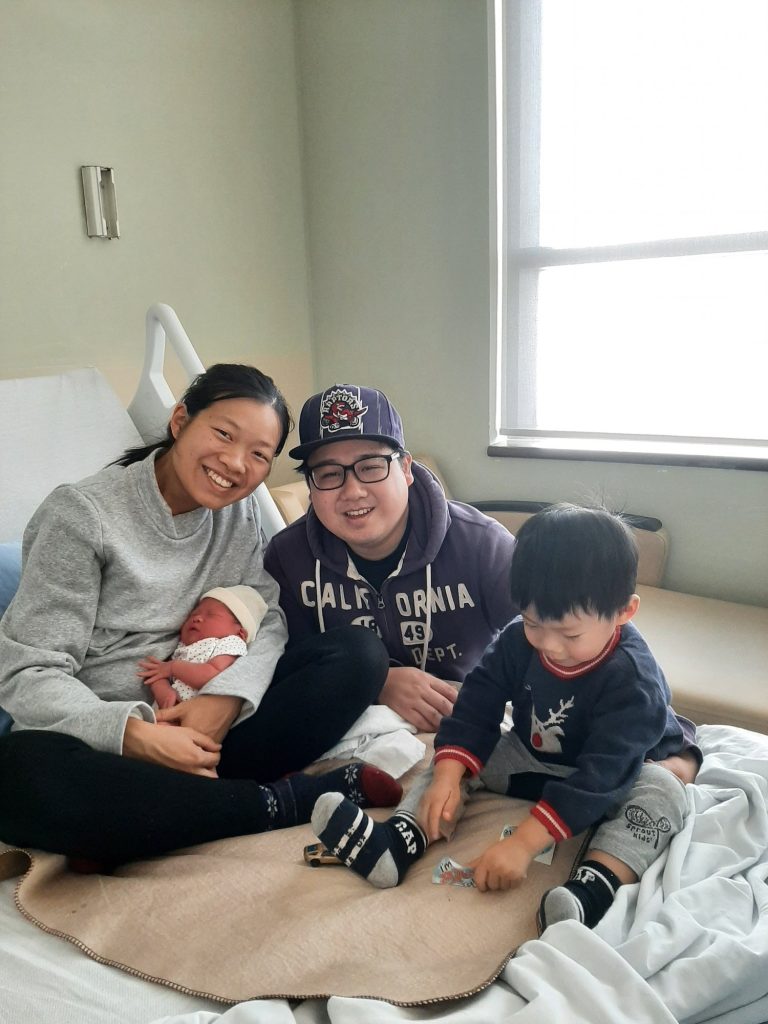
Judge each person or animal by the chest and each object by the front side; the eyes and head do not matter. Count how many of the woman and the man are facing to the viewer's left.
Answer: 0

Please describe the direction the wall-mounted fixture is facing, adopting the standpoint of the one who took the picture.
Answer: facing the viewer and to the right of the viewer

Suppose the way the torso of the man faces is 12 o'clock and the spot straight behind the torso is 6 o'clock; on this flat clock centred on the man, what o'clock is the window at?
The window is roughly at 7 o'clock from the man.

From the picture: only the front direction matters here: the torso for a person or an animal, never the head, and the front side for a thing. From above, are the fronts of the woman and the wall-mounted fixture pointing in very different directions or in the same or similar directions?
same or similar directions

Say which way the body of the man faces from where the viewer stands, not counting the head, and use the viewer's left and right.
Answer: facing the viewer

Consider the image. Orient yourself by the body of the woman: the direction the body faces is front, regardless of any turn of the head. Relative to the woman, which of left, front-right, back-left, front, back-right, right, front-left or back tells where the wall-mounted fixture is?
back-left

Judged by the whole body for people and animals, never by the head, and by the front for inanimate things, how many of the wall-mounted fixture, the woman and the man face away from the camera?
0

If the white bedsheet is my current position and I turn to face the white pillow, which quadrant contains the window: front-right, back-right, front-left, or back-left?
front-right

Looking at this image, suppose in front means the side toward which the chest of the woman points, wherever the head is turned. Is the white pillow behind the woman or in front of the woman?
behind

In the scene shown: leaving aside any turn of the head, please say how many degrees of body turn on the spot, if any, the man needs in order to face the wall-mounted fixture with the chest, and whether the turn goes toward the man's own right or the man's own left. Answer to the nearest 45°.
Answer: approximately 135° to the man's own right

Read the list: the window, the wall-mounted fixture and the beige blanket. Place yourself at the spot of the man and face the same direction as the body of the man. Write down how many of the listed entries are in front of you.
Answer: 1

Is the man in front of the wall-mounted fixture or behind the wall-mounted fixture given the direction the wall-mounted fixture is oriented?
in front
